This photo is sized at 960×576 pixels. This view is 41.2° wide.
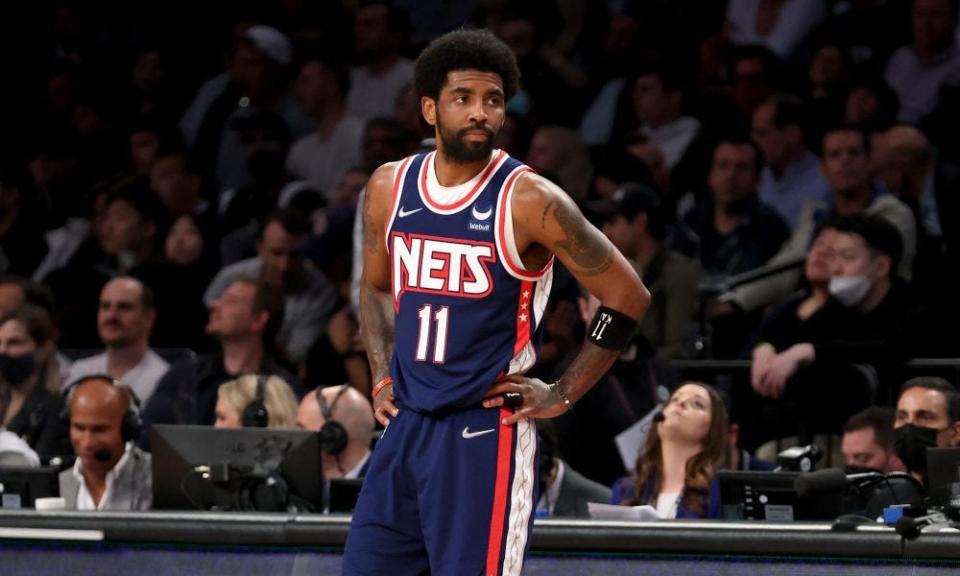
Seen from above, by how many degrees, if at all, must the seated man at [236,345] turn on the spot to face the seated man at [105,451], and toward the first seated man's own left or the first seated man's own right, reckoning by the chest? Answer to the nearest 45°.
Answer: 0° — they already face them

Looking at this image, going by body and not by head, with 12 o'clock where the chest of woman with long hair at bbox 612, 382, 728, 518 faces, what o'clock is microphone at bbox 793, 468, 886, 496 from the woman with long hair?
The microphone is roughly at 10 o'clock from the woman with long hair.

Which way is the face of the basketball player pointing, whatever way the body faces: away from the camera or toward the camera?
toward the camera

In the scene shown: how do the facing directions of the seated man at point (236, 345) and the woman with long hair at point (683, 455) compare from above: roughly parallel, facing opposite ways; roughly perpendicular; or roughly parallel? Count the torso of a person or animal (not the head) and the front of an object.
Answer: roughly parallel

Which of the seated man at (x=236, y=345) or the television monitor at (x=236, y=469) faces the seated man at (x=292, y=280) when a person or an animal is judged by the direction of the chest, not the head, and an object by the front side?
the television monitor

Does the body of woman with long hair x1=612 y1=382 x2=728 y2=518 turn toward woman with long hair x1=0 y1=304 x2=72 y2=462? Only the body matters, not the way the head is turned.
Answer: no

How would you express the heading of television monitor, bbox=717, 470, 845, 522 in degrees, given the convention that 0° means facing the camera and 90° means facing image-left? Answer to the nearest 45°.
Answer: approximately 180°

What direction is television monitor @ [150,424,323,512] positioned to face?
away from the camera

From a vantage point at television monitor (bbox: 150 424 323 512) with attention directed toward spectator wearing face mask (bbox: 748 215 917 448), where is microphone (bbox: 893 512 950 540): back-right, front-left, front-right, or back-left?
front-right

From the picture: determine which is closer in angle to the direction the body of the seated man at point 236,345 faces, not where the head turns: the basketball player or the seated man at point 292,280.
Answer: the basketball player

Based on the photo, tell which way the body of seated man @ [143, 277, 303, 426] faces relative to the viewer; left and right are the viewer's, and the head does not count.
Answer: facing the viewer and to the left of the viewer

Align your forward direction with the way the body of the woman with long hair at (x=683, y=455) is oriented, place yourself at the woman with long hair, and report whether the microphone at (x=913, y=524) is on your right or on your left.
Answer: on your left

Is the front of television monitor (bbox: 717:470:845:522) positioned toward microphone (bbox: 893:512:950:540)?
no

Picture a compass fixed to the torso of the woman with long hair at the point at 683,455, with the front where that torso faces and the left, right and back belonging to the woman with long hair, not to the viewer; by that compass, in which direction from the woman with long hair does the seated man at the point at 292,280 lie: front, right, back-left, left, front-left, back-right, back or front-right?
right

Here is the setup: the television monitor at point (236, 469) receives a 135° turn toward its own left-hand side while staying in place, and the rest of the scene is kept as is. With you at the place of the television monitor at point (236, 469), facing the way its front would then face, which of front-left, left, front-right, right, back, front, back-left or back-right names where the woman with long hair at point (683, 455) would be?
back-left

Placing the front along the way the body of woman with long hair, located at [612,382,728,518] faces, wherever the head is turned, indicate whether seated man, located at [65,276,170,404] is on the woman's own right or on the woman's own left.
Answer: on the woman's own right

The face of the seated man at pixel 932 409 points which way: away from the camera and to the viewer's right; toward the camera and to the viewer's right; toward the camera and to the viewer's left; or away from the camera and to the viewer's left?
toward the camera and to the viewer's left

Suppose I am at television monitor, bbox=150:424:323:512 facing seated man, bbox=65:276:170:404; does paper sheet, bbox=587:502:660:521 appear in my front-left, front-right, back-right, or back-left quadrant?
back-right
